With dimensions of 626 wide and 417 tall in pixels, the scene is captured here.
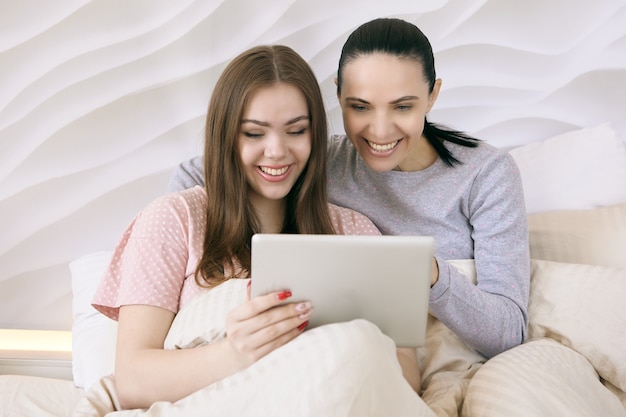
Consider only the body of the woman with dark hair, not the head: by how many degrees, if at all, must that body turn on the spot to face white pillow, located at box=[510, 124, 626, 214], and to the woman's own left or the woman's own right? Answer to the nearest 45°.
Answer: approximately 135° to the woman's own left

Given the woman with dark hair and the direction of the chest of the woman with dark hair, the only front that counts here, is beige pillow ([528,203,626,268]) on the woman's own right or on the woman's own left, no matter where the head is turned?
on the woman's own left

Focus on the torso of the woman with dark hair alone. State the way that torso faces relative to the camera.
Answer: toward the camera

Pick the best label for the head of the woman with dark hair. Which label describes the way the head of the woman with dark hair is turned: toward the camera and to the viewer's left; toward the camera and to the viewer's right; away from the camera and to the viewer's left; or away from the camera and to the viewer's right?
toward the camera and to the viewer's left

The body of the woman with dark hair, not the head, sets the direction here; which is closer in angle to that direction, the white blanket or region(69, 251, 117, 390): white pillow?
the white blanket

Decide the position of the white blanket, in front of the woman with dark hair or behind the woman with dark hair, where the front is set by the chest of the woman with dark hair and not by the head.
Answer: in front

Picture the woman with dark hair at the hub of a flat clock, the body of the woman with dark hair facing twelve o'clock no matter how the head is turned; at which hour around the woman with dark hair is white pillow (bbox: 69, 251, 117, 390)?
The white pillow is roughly at 3 o'clock from the woman with dark hair.
